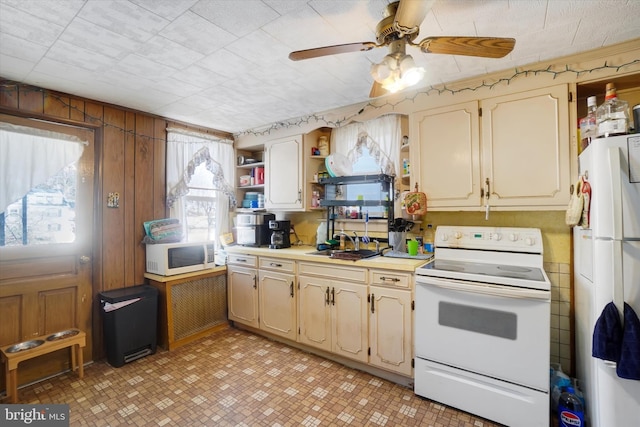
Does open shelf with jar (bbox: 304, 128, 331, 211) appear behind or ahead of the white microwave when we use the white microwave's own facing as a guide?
ahead

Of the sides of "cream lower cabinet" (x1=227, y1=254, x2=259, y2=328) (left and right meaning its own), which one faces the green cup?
left

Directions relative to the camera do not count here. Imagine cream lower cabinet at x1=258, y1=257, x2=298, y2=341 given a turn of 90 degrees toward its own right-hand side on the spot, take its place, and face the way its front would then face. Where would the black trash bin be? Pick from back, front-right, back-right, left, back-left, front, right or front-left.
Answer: front-left

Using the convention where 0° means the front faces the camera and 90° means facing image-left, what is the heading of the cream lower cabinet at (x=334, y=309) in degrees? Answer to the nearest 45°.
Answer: approximately 45°

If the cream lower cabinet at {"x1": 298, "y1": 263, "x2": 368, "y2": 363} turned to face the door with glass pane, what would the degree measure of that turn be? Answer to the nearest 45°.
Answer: approximately 45° to its right

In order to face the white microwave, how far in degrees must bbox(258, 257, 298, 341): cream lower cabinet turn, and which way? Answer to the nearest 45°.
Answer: approximately 45° to its right

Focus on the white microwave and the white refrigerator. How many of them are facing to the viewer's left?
0

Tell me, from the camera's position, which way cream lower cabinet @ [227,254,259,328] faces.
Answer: facing the viewer and to the left of the viewer

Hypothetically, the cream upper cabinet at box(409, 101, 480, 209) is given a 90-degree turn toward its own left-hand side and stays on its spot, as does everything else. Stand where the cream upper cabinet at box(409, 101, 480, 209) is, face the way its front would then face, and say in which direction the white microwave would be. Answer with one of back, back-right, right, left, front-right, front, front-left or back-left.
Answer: back-right

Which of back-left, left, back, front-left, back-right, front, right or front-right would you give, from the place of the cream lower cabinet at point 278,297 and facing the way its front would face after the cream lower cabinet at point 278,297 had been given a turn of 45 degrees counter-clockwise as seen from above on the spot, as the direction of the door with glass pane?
right

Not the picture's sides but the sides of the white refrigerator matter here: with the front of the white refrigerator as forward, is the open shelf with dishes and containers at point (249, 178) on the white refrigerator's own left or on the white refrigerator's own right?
on the white refrigerator's own right

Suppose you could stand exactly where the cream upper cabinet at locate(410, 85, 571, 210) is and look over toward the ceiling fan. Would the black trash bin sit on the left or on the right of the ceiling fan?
right

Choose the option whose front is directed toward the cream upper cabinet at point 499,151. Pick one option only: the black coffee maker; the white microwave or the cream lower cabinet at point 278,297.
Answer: the white microwave

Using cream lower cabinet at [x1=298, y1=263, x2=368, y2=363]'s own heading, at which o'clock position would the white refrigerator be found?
The white refrigerator is roughly at 9 o'clock from the cream lower cabinet.
